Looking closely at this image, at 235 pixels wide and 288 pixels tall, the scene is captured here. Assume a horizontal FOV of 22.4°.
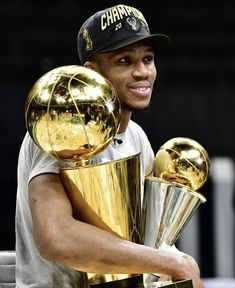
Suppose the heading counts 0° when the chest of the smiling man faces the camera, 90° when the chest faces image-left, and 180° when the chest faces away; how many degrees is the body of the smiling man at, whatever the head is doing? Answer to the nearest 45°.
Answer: approximately 315°

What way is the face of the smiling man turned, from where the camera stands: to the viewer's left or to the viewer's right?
to the viewer's right
